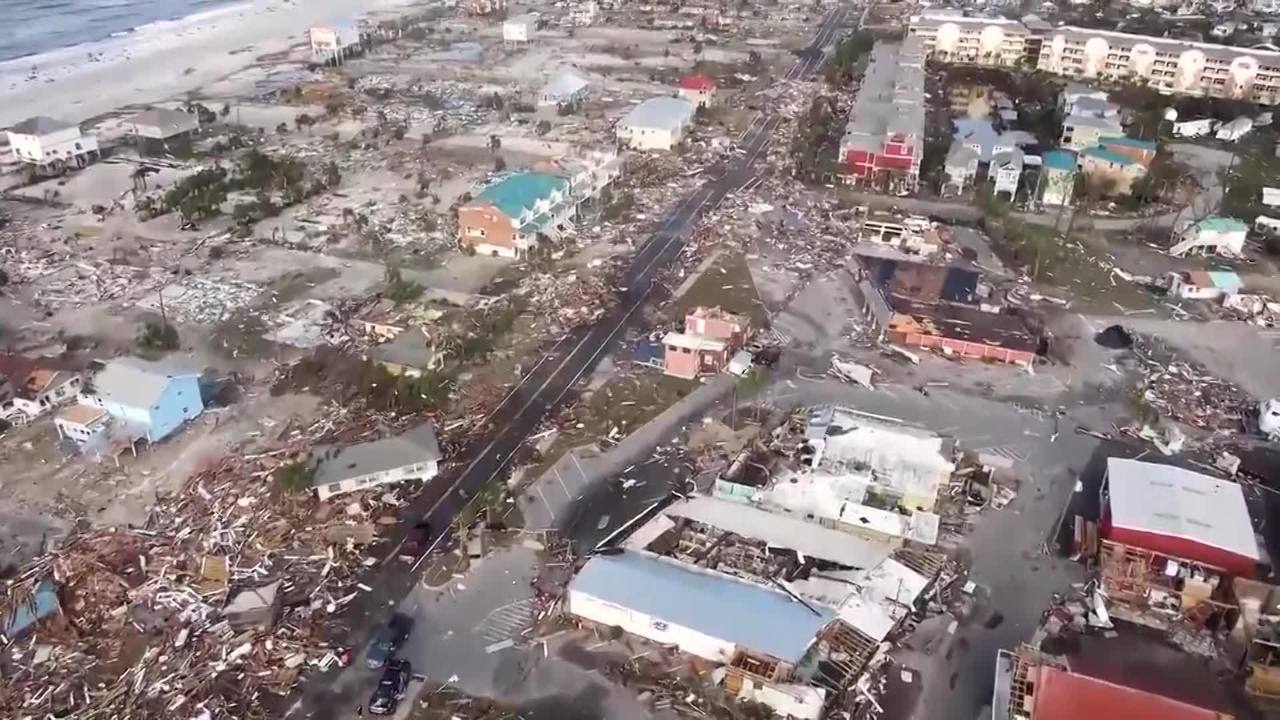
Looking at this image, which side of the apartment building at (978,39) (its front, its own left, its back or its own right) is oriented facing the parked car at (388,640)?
front

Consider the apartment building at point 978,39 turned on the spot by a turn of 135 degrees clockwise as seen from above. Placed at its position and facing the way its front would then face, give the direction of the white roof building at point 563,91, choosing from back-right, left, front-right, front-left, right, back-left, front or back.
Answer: left

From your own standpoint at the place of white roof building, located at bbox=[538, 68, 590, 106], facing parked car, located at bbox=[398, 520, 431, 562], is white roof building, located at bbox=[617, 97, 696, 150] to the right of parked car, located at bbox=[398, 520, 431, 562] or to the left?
left

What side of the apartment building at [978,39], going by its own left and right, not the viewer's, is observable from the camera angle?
front

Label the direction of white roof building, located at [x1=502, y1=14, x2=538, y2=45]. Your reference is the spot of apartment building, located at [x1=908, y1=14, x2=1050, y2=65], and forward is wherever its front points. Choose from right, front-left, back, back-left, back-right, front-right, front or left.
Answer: right

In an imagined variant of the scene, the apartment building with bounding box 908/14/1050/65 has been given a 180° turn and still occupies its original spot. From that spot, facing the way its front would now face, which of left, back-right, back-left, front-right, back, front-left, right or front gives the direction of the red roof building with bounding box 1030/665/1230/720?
back

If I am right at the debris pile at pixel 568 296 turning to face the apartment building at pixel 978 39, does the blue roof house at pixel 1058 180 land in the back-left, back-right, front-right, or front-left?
front-right

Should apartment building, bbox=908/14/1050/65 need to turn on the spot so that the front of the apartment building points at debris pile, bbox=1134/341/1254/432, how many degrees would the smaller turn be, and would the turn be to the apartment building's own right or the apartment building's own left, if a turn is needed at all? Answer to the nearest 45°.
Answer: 0° — it already faces it

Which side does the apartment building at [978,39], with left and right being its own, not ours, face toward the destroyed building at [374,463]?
front

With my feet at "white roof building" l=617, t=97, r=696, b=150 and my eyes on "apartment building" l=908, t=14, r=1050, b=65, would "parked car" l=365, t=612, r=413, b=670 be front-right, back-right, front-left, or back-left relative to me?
back-right

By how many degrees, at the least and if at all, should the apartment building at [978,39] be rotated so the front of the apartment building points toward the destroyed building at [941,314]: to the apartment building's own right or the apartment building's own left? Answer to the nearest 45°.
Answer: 0° — it already faces it

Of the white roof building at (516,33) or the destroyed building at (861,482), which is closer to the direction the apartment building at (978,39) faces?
the destroyed building

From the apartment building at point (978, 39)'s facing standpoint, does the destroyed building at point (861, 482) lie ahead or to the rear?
ahead

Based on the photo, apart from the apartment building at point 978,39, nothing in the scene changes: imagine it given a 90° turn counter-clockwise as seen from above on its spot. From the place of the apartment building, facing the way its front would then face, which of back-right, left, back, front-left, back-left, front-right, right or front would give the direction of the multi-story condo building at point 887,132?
right

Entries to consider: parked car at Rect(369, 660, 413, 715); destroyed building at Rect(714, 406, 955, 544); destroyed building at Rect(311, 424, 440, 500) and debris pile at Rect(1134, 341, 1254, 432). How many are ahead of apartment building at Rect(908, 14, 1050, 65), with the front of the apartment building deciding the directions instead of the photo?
4

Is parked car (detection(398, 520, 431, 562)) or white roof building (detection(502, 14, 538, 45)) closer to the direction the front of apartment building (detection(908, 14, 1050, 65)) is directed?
the parked car

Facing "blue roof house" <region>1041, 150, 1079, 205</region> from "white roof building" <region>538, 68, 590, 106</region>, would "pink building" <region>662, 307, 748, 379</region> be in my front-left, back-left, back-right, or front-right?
front-right

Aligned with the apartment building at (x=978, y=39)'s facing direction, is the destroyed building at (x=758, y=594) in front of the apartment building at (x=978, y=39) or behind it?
in front

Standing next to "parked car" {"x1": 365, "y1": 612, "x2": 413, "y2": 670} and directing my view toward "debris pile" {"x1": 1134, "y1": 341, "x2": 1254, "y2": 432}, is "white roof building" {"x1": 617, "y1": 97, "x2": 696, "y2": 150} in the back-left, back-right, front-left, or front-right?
front-left

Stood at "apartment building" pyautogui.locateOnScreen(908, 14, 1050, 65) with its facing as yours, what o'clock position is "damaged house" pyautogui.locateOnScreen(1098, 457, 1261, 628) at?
The damaged house is roughly at 12 o'clock from the apartment building.

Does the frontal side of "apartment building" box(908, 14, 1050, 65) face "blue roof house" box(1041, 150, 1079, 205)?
yes
